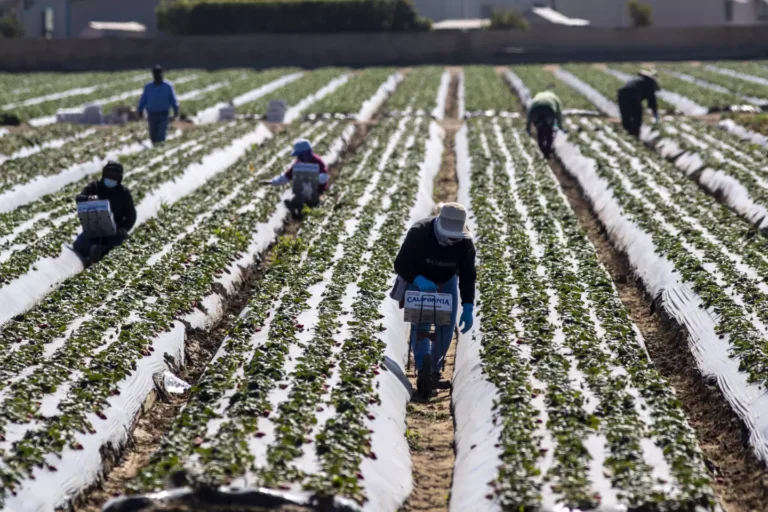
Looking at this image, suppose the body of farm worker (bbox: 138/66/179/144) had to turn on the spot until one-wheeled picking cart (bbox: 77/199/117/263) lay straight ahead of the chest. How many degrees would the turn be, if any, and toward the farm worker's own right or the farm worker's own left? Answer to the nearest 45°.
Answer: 0° — they already face it

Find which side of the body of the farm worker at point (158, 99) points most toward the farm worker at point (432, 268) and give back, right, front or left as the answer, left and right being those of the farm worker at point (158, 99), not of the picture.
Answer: front

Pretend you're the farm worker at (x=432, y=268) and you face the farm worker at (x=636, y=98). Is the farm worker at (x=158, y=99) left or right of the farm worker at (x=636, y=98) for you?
left

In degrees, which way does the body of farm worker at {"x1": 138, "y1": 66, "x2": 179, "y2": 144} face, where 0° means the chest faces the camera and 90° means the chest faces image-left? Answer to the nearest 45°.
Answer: approximately 0°

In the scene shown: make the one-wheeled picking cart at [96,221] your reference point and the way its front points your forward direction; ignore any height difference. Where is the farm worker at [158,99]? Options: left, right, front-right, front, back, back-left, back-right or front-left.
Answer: back

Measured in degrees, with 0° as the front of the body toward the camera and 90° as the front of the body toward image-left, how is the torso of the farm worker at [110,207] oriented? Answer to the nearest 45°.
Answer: approximately 45°

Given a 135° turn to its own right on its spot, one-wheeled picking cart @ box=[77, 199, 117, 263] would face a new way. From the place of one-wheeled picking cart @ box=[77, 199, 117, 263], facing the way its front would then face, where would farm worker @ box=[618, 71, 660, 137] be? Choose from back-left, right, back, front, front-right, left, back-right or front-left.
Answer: right

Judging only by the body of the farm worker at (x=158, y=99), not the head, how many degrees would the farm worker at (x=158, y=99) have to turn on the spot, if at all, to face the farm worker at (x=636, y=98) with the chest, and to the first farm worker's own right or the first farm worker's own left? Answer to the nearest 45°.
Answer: approximately 90° to the first farm worker's own left

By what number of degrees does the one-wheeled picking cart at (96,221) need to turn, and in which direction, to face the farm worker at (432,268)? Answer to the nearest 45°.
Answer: approximately 45° to its left

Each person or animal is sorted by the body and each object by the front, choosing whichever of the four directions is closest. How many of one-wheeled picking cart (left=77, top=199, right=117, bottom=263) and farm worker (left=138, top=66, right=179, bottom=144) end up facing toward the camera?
2

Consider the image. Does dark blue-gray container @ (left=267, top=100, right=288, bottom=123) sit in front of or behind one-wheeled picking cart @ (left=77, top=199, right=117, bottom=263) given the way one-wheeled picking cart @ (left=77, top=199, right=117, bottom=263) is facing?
behind

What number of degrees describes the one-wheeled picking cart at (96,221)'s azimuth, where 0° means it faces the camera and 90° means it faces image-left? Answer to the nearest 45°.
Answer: approximately 0°
